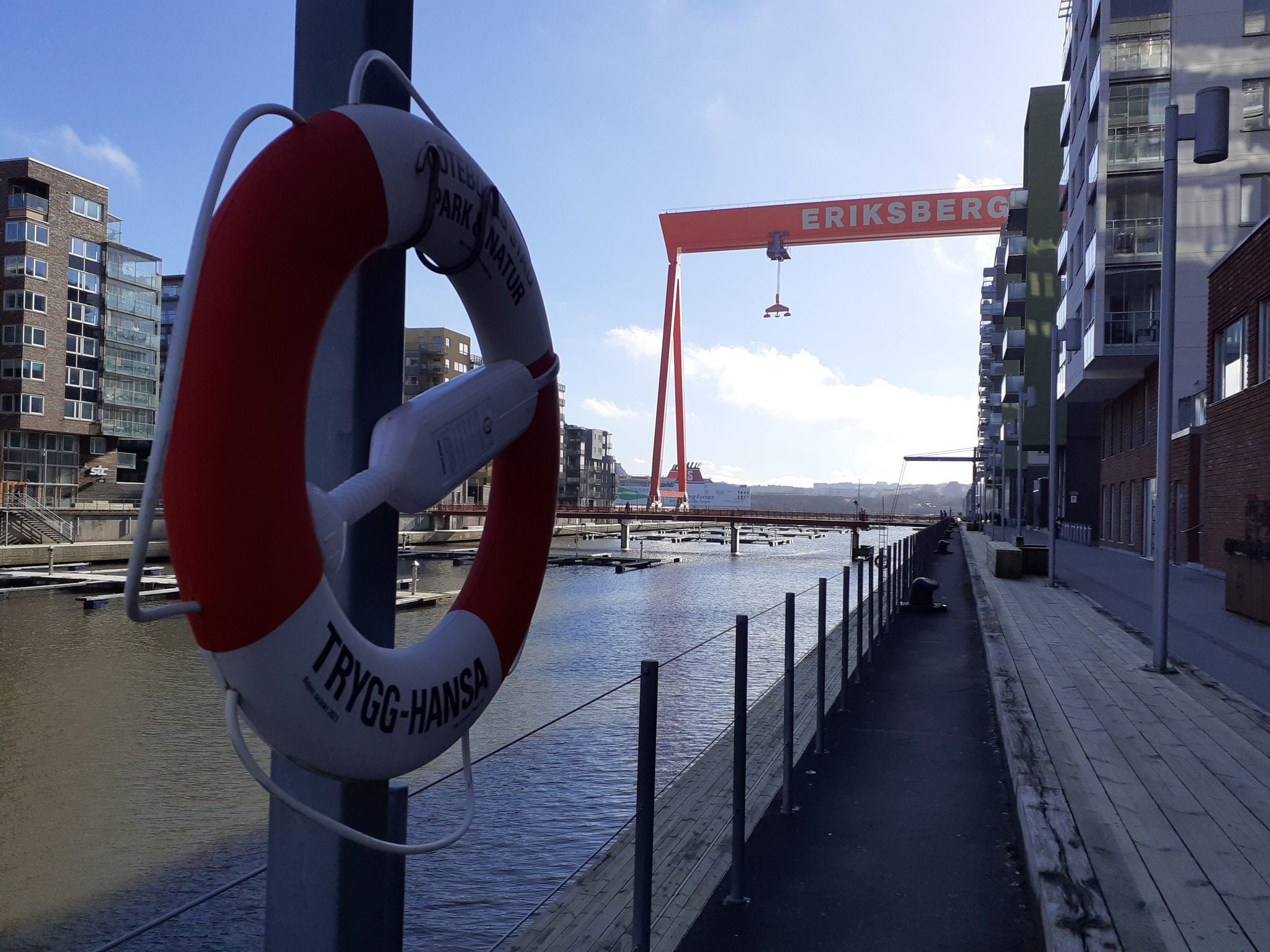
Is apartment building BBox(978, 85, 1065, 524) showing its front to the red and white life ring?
no

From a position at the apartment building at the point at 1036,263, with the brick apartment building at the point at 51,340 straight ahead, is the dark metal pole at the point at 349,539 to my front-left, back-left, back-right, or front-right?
front-left

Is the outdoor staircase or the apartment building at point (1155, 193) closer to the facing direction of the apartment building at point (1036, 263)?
the outdoor staircase

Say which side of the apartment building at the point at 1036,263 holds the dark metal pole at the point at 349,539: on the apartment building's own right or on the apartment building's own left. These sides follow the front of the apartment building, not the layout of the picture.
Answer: on the apartment building's own left

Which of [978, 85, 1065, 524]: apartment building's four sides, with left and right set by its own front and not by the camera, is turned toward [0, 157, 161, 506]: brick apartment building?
front

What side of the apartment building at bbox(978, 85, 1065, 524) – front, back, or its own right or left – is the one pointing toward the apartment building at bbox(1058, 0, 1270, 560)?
left

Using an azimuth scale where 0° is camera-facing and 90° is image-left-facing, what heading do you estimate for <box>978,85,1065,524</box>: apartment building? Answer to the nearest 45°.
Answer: approximately 90°

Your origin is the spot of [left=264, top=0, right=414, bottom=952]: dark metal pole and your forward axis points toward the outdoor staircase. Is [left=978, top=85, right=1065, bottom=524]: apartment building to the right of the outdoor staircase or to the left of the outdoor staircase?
right

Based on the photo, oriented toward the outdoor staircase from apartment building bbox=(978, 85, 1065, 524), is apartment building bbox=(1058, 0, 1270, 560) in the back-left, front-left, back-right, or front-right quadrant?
front-left

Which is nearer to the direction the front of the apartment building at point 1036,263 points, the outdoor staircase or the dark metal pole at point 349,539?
the outdoor staircase

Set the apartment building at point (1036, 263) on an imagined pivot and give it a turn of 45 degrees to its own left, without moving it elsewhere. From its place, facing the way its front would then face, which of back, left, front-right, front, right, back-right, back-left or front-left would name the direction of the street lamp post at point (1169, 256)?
front-left

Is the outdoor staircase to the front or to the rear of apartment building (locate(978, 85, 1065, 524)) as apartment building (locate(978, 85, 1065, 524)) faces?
to the front
